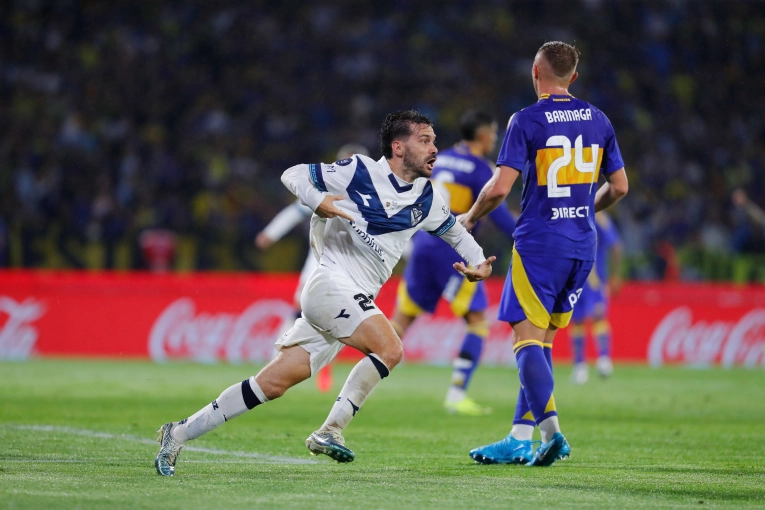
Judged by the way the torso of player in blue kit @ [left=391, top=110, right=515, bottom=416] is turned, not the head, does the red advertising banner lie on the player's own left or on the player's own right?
on the player's own left

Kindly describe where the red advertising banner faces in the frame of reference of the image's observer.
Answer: facing the viewer

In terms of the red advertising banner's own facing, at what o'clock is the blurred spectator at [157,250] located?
The blurred spectator is roughly at 5 o'clock from the red advertising banner.

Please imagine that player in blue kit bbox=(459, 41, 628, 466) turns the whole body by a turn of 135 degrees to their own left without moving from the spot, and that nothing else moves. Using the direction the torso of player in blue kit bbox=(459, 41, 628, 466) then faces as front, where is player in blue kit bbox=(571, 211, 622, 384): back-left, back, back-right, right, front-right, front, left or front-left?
back

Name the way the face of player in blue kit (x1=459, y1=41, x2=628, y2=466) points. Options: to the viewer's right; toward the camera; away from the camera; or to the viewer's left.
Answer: away from the camera

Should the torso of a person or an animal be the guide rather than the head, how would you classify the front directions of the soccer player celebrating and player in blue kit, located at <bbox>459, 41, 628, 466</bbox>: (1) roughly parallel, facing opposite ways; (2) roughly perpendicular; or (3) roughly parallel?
roughly parallel, facing opposite ways

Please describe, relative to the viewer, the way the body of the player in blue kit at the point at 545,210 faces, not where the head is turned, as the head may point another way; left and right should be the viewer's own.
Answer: facing away from the viewer and to the left of the viewer

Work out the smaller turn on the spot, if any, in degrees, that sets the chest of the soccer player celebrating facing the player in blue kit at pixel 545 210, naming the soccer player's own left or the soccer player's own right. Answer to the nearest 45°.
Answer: approximately 90° to the soccer player's own left

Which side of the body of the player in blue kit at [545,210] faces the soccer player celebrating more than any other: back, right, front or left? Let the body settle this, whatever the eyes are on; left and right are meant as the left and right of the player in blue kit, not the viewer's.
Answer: left

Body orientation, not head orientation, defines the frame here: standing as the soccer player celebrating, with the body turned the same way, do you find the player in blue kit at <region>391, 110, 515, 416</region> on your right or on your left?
on your left

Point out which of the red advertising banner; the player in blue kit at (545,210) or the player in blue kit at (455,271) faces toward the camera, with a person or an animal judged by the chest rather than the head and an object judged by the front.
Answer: the red advertising banner

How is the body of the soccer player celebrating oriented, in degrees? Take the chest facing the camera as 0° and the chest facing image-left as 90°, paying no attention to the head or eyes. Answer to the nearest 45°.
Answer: approximately 315°
